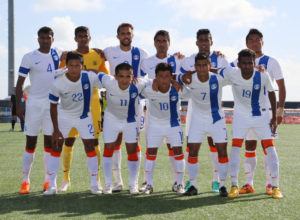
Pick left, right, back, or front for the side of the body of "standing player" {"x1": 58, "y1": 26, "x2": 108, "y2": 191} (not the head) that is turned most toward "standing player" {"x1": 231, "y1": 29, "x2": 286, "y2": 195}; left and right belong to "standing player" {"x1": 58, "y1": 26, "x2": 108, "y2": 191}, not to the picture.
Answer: left

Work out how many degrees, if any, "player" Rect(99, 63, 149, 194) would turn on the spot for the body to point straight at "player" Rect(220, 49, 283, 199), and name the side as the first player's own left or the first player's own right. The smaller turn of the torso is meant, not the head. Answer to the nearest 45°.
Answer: approximately 90° to the first player's own left

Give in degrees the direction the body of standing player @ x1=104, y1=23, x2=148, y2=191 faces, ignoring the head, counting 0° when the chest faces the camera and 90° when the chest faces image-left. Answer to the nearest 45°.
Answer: approximately 0°

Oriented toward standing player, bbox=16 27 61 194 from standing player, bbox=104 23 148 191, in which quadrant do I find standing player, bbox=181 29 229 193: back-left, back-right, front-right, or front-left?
back-left
